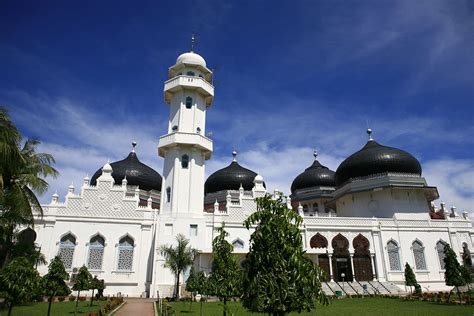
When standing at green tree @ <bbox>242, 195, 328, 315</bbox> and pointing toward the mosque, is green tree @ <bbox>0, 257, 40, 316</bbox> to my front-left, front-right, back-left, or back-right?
front-left

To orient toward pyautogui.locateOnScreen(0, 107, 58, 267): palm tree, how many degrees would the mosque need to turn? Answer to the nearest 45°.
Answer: approximately 45° to its right

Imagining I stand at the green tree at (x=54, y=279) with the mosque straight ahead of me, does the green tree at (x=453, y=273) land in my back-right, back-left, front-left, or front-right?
front-right

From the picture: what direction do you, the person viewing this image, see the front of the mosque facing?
facing the viewer

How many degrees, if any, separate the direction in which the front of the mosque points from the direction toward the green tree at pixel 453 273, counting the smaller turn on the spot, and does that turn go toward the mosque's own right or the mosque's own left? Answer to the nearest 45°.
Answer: approximately 90° to the mosque's own left

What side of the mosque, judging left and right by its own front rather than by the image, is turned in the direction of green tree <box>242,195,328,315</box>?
front

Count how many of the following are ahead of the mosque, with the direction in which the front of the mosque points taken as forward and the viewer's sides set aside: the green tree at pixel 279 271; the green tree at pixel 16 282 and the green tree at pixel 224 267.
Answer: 3

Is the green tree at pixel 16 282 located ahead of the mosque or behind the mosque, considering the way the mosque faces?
ahead

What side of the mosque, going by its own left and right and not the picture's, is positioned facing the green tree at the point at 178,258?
front
